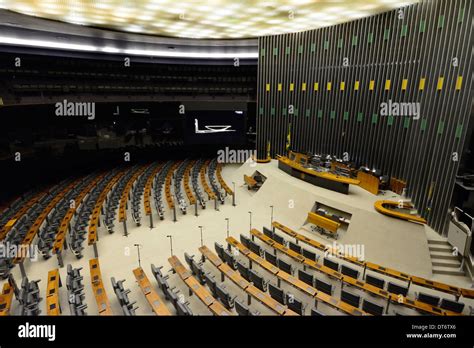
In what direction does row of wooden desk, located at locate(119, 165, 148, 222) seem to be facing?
to the viewer's right

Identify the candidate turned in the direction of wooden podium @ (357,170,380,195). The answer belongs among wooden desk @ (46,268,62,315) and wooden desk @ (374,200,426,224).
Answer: wooden desk @ (46,268,62,315)

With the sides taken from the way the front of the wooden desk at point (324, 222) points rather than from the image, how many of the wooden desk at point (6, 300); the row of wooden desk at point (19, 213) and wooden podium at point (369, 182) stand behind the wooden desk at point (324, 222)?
1

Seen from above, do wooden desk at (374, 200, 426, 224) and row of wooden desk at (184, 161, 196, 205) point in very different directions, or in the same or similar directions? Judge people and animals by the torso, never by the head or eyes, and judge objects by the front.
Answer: very different directions

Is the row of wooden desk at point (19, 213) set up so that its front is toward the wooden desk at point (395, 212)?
yes

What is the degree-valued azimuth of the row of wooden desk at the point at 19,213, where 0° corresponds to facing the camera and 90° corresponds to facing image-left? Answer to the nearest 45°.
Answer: approximately 315°

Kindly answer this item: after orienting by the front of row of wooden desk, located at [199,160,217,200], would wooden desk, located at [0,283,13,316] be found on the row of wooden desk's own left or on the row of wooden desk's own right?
on the row of wooden desk's own right

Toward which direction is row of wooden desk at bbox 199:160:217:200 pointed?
to the viewer's right

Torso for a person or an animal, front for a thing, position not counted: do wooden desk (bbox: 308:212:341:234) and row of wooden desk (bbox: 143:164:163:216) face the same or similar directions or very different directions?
very different directions

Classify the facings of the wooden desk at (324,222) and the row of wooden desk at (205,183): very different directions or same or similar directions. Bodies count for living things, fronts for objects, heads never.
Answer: very different directions

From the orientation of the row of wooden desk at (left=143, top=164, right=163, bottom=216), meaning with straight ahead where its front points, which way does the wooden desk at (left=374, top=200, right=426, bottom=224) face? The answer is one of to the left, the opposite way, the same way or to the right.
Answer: the opposite way

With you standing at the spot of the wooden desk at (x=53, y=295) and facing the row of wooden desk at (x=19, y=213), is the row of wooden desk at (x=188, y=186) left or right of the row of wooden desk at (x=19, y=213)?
right

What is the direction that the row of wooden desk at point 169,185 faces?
to the viewer's right
